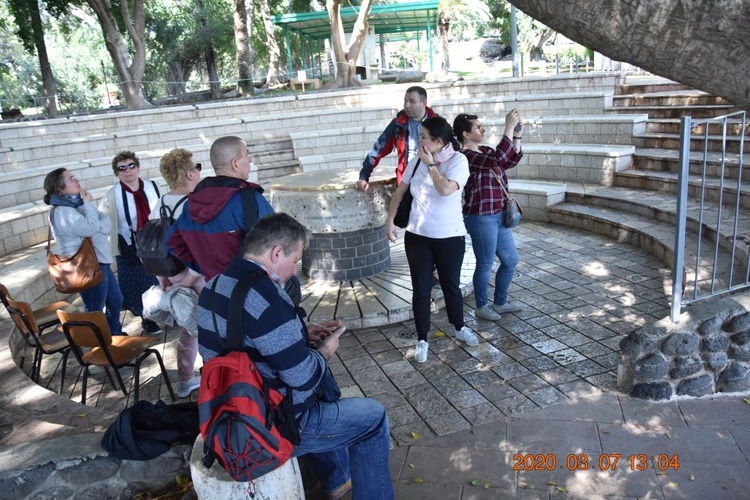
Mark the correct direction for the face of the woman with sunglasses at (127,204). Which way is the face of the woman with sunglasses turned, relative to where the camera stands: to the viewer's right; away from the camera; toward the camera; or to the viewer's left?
toward the camera

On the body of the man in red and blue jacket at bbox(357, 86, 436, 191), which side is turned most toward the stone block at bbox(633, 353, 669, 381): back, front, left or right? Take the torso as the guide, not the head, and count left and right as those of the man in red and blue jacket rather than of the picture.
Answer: left

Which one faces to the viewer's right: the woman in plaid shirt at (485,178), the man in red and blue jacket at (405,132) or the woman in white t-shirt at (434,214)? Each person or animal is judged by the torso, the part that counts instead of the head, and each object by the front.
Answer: the woman in plaid shirt

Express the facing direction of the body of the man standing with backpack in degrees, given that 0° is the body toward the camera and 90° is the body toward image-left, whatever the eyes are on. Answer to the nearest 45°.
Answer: approximately 225°

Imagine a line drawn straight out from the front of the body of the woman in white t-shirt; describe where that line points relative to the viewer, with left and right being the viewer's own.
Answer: facing the viewer

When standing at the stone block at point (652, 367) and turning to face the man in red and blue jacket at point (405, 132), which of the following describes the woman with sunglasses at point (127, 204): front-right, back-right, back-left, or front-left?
front-left

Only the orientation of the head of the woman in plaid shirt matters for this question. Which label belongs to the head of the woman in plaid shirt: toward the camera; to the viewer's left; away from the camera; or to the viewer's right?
to the viewer's right

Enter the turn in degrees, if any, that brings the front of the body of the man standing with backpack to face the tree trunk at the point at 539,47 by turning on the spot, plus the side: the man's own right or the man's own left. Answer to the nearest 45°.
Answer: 0° — they already face it

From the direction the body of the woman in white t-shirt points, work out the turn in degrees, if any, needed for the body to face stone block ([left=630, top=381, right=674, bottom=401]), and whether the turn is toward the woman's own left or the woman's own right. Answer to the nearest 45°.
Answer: approximately 45° to the woman's own left

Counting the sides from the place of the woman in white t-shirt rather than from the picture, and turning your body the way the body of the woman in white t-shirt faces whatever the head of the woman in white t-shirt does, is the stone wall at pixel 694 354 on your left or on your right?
on your left

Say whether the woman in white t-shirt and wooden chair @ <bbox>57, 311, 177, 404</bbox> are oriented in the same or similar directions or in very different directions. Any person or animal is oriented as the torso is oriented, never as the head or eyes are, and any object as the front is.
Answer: very different directions
